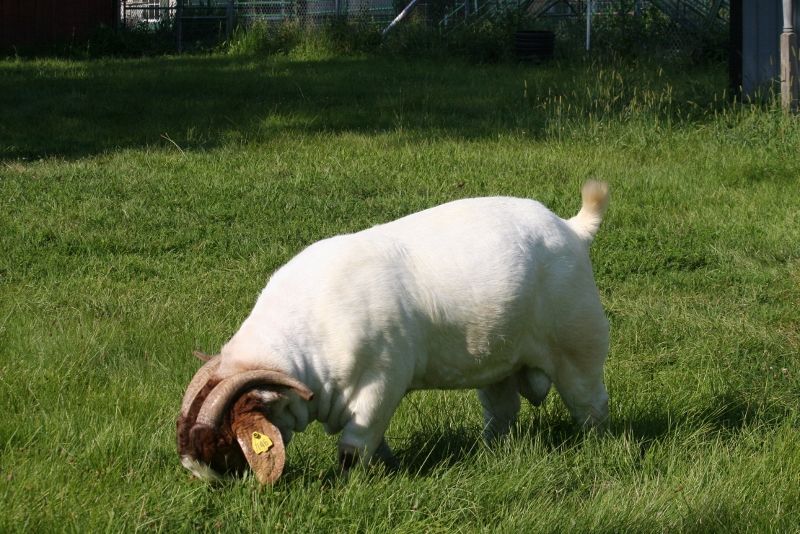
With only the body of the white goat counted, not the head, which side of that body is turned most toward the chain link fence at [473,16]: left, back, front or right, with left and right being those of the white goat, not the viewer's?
right

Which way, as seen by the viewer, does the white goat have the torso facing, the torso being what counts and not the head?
to the viewer's left

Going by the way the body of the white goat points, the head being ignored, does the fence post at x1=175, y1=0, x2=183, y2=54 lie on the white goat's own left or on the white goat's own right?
on the white goat's own right

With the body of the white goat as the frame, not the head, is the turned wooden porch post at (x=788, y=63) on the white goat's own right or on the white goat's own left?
on the white goat's own right

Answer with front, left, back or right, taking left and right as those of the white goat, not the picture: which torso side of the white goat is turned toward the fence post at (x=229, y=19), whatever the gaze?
right
